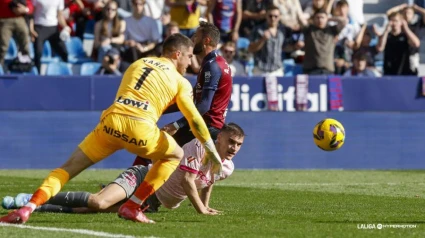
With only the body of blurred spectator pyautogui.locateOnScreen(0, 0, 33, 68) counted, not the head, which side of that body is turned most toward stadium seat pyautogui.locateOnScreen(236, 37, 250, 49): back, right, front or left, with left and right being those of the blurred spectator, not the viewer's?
left

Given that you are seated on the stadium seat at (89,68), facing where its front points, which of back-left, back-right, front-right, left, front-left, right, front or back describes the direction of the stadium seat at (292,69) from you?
left

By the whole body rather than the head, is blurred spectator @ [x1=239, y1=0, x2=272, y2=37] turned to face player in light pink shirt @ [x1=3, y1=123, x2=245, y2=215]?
yes

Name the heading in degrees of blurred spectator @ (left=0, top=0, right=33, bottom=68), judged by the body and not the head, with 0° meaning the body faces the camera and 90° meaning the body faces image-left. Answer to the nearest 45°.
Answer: approximately 0°

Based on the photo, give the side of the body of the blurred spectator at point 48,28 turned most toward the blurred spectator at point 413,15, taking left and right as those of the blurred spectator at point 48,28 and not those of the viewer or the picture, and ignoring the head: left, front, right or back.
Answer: left

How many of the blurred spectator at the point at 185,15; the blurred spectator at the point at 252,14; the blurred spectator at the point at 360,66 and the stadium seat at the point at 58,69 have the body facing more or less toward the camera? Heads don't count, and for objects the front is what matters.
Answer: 4

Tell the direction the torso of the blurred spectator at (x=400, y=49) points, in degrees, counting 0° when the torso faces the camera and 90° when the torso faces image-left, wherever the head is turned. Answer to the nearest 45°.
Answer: approximately 0°

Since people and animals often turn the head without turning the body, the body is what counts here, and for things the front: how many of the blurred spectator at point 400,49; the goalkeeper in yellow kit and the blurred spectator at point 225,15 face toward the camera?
2
